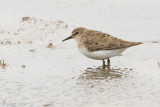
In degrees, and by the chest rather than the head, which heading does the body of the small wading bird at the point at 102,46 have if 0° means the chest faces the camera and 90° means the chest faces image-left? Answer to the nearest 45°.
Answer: approximately 90°
